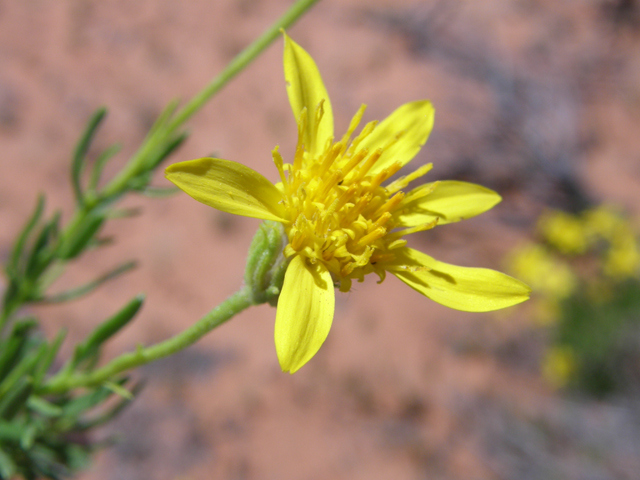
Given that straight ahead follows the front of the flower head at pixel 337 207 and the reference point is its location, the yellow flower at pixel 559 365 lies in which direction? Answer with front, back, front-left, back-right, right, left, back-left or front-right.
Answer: left

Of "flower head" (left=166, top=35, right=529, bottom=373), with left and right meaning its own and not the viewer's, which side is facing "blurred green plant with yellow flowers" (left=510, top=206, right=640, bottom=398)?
left

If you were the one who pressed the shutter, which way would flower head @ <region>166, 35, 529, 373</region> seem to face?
facing the viewer and to the right of the viewer

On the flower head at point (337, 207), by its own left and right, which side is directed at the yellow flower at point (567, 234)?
left

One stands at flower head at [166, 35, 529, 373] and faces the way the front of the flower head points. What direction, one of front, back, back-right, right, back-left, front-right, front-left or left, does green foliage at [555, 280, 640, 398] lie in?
left
